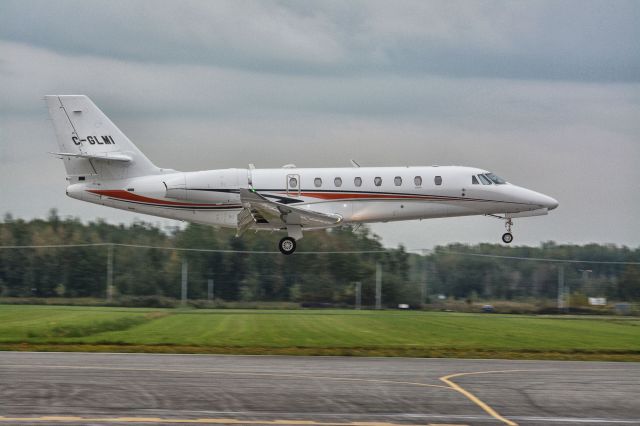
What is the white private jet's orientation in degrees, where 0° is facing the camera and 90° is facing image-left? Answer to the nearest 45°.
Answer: approximately 270°
